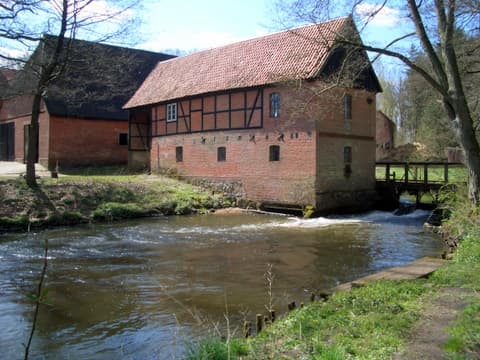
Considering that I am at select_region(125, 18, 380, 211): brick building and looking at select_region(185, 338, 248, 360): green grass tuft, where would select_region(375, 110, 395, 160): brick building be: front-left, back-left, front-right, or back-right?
back-left

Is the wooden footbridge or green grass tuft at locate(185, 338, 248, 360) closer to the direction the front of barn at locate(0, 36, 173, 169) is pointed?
the green grass tuft

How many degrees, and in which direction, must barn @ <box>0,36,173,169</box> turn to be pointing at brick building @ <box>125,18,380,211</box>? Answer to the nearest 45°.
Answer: approximately 90° to its left

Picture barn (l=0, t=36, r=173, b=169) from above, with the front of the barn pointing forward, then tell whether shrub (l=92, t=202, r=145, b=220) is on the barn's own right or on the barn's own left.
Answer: on the barn's own left

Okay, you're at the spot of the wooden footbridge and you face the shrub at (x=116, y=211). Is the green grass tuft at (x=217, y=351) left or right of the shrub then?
left

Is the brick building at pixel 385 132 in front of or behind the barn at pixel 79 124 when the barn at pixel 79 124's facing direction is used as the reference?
behind

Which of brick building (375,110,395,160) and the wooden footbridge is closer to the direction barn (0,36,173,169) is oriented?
the wooden footbridge

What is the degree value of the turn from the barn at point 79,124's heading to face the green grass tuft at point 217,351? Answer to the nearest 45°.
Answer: approximately 45° to its left

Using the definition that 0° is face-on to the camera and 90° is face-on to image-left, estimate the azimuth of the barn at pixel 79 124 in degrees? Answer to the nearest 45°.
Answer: approximately 45°

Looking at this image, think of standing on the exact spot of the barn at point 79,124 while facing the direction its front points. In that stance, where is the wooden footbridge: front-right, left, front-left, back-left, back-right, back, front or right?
left
